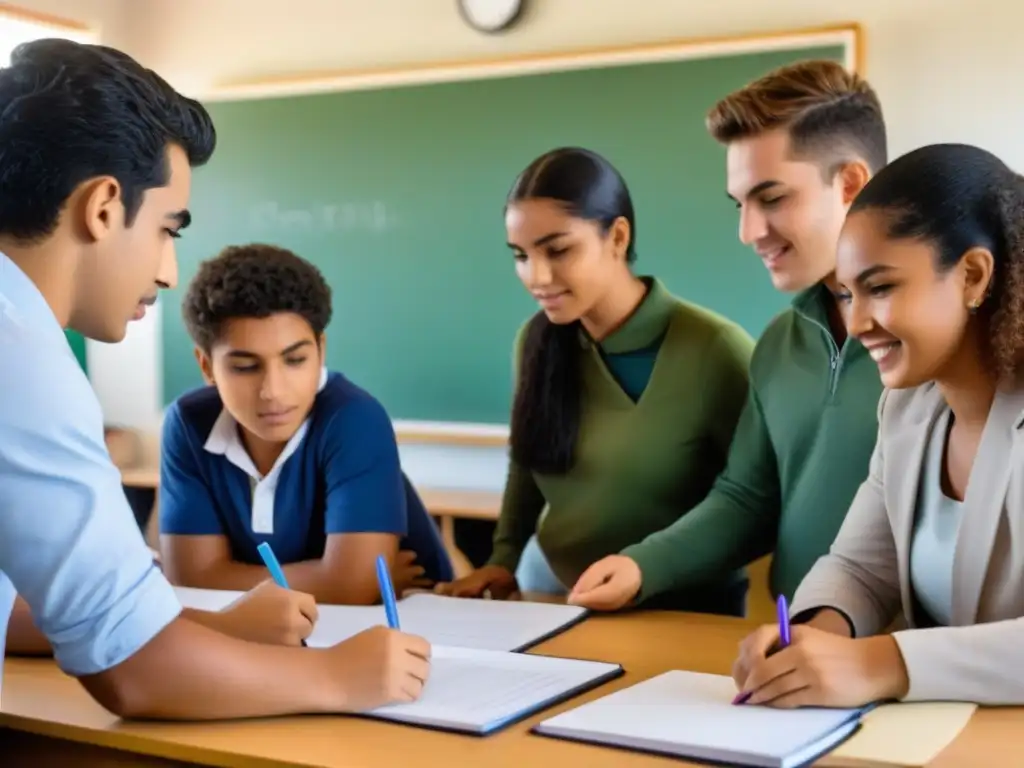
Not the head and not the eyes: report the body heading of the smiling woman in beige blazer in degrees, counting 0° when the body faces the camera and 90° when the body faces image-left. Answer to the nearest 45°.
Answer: approximately 45°

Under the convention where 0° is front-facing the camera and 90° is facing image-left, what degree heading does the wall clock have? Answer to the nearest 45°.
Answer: approximately 0°

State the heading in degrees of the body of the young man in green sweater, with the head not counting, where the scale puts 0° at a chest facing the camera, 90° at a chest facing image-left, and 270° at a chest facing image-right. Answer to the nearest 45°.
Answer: approximately 45°

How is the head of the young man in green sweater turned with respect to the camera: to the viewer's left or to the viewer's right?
to the viewer's left

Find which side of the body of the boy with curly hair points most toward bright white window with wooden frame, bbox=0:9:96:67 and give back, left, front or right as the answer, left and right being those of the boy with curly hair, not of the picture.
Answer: back

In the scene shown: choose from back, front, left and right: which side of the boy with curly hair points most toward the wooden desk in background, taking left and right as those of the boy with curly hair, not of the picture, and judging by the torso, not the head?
back
